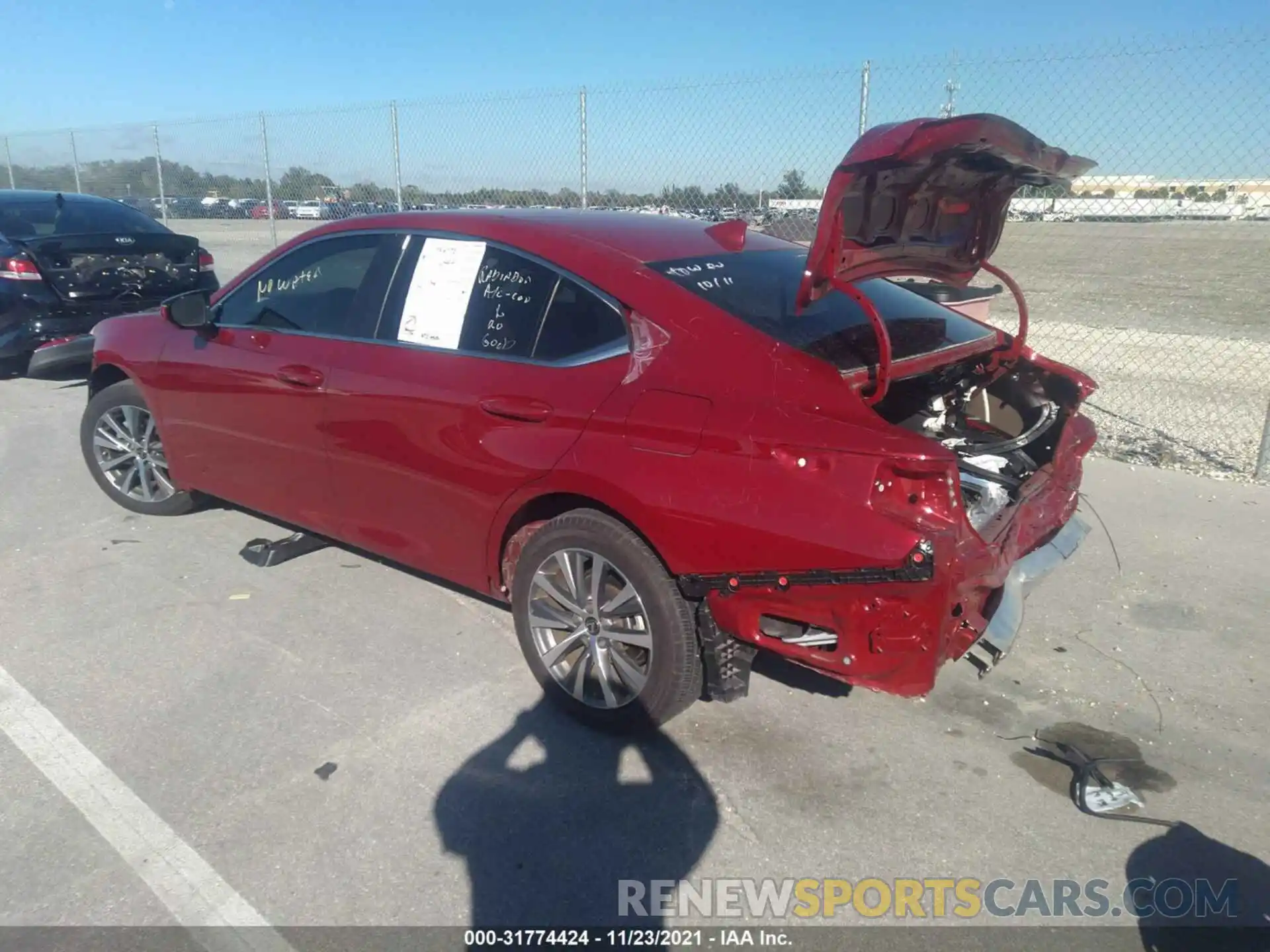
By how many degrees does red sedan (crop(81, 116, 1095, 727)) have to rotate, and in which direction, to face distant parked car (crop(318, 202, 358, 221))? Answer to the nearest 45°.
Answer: approximately 45° to its right

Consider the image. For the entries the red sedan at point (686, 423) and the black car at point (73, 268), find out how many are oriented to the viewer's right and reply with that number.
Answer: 0

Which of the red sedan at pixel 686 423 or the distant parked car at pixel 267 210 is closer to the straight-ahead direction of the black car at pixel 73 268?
the distant parked car

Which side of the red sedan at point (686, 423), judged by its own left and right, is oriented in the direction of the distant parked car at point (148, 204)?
front

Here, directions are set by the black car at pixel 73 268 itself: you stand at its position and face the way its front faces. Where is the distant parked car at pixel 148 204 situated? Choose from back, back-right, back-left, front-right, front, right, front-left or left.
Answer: front-right

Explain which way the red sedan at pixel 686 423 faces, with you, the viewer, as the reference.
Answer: facing away from the viewer and to the left of the viewer

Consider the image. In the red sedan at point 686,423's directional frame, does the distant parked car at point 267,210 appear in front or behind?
in front

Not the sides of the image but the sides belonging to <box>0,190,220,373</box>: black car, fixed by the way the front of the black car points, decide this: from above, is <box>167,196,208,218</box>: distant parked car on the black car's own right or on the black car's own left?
on the black car's own right

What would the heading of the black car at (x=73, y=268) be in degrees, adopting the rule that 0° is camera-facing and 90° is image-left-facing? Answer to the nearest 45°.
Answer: approximately 135°

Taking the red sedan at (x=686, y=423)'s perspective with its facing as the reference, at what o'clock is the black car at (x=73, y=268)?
The black car is roughly at 12 o'clock from the red sedan.

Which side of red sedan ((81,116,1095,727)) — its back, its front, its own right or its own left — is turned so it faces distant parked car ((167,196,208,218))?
front
